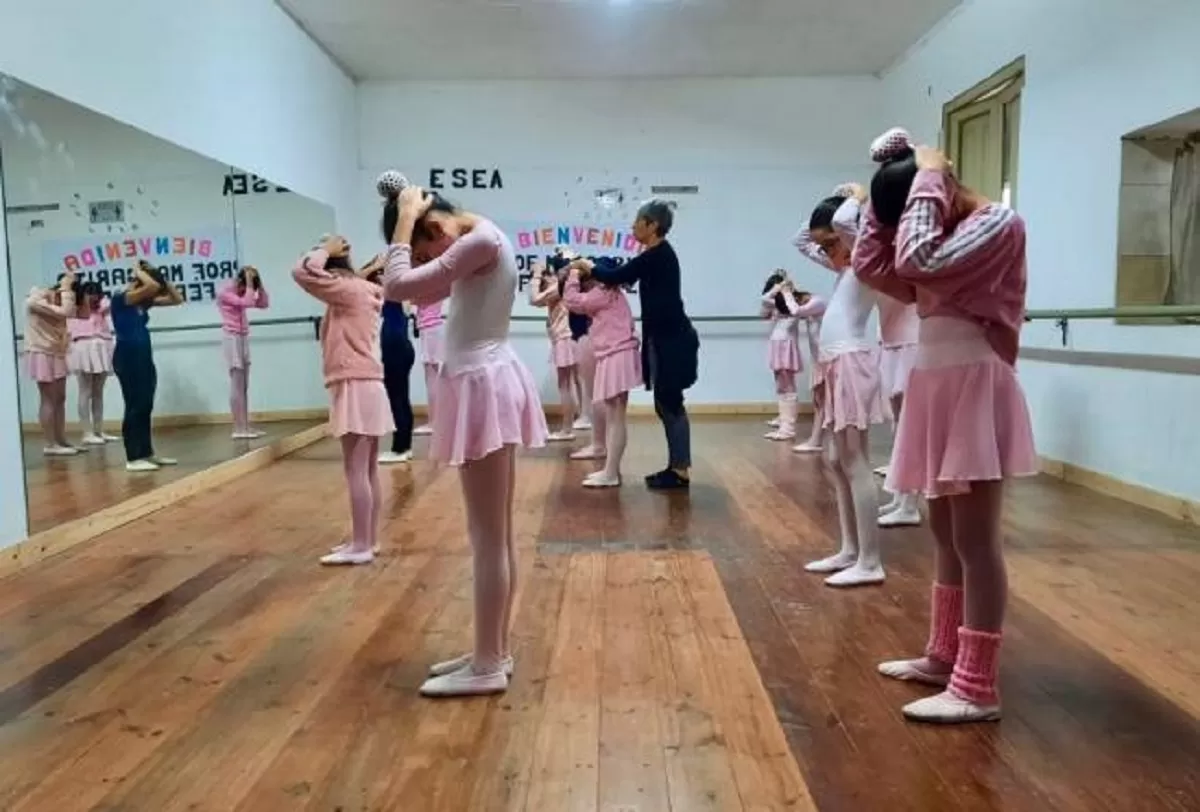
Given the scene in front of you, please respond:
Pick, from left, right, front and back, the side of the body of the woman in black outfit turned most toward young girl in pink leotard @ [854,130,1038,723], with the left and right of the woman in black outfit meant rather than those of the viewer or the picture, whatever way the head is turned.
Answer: left

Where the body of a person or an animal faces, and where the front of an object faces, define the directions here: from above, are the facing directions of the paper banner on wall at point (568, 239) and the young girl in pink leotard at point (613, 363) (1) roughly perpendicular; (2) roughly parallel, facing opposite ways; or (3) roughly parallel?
roughly perpendicular

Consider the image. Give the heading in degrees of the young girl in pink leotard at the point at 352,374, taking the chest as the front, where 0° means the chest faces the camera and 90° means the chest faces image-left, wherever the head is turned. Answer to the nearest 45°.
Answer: approximately 90°

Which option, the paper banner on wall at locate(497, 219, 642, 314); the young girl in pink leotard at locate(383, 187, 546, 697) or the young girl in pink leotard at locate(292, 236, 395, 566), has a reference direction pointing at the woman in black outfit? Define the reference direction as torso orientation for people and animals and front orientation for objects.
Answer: the paper banner on wall

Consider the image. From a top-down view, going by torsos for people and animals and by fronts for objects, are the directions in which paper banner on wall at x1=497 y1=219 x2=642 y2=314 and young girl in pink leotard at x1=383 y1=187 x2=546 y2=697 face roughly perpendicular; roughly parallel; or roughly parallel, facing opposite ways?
roughly perpendicular

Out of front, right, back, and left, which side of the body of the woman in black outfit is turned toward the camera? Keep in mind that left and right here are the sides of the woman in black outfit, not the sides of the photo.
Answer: left

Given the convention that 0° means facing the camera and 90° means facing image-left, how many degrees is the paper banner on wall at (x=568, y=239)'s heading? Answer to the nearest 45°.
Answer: approximately 0°

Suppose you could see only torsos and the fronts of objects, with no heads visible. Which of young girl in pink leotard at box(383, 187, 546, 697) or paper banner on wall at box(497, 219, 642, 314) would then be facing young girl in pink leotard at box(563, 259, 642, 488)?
the paper banner on wall

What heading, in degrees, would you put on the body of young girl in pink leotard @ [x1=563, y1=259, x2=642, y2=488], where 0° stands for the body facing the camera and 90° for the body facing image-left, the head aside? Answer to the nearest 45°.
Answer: approximately 90°

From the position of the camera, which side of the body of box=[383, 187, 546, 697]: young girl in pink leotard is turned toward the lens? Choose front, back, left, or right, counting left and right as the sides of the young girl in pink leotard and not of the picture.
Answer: left

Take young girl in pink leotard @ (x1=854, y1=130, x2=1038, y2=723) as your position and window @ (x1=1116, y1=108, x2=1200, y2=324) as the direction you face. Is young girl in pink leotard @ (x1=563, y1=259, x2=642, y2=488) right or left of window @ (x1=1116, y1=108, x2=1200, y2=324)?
left
